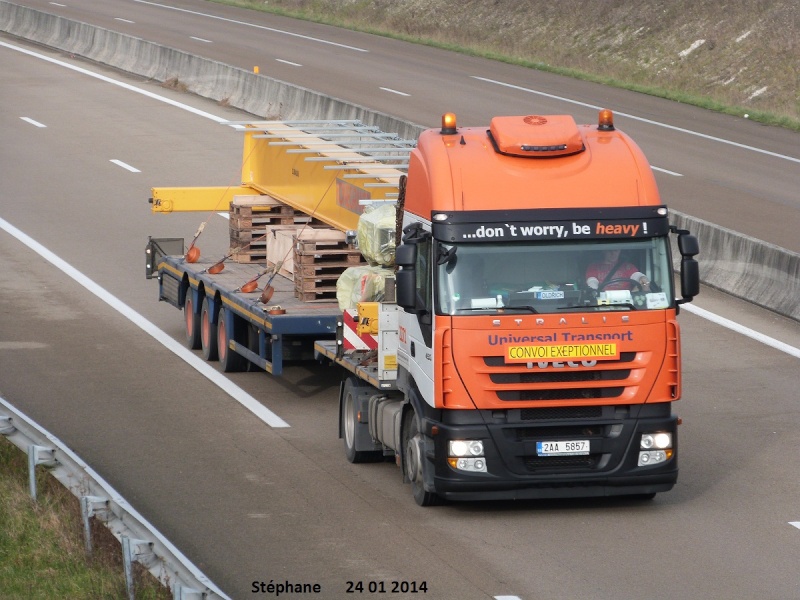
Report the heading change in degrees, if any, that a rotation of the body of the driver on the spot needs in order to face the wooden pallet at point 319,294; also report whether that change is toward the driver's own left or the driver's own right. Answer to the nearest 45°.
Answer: approximately 135° to the driver's own right

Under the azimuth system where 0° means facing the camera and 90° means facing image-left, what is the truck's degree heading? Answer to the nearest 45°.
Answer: approximately 315°

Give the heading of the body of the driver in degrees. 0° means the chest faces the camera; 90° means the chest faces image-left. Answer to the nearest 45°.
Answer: approximately 0°

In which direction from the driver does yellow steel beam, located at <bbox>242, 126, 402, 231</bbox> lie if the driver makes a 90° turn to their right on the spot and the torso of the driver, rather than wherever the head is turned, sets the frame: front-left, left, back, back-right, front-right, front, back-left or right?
front-right

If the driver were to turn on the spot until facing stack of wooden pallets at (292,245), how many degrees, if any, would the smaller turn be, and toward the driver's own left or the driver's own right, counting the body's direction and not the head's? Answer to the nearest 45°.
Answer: approximately 135° to the driver's own right

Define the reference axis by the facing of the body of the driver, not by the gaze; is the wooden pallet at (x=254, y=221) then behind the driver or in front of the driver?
behind
